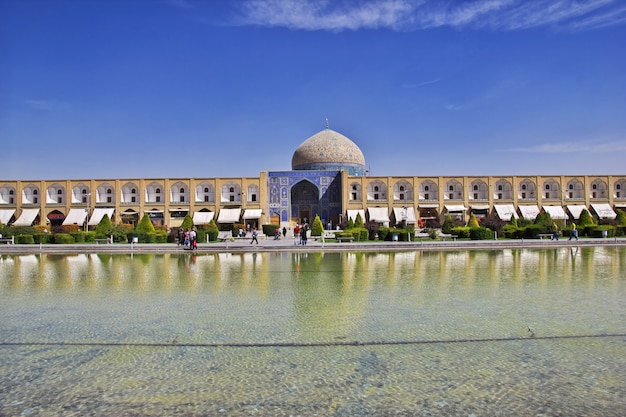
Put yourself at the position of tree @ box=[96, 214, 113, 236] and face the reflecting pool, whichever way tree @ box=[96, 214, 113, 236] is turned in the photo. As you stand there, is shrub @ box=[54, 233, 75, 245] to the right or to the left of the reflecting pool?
right

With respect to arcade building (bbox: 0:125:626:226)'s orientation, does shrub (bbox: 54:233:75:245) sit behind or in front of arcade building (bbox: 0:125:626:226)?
in front

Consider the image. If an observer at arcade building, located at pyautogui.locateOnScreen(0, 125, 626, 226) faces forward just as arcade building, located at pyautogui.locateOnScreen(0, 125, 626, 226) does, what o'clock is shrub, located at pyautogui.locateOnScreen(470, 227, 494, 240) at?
The shrub is roughly at 11 o'clock from the arcade building.

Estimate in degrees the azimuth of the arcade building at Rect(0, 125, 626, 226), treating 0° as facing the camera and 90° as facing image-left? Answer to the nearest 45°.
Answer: approximately 0°
